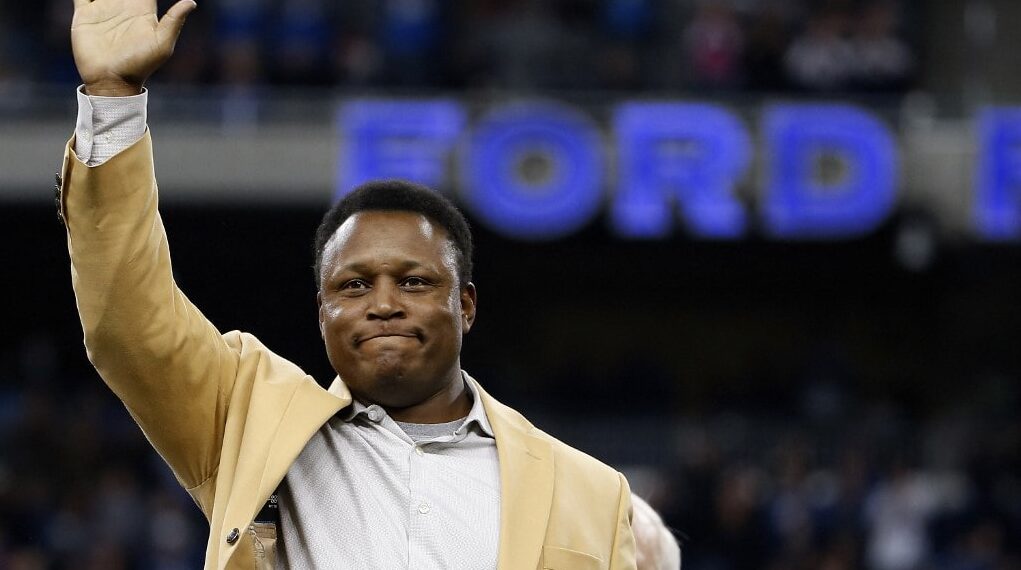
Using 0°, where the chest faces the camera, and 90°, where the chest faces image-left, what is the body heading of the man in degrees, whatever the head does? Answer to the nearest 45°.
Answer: approximately 0°

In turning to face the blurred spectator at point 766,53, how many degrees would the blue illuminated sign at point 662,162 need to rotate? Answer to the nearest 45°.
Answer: approximately 135° to its left

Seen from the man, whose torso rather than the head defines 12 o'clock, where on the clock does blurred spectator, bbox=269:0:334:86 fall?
The blurred spectator is roughly at 6 o'clock from the man.
